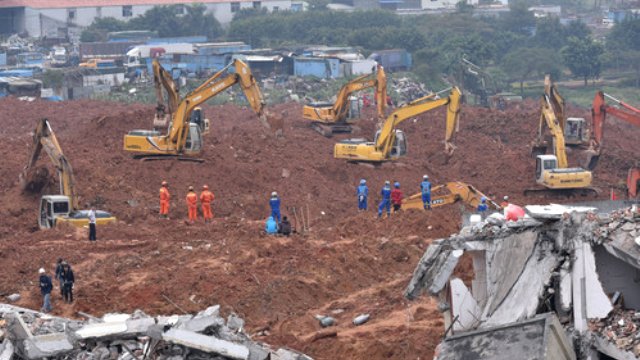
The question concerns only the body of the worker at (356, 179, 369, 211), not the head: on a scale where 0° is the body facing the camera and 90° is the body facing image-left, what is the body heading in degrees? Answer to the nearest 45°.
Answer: approximately 180°

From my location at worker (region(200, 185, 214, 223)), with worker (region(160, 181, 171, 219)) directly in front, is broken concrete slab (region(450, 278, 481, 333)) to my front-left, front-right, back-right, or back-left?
back-left

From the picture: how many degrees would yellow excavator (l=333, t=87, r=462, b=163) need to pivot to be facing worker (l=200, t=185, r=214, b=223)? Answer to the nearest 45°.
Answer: approximately 135° to its right

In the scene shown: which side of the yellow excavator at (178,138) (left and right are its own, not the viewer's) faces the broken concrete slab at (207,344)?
right

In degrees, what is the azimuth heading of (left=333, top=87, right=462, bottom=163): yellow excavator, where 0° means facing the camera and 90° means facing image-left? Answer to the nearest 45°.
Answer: approximately 270°

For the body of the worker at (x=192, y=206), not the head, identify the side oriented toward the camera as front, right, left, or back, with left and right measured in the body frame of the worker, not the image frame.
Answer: back

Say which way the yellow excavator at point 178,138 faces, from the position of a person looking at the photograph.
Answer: facing to the right of the viewer

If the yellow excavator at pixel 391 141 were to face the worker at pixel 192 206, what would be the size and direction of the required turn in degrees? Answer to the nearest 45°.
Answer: approximately 135° to its right

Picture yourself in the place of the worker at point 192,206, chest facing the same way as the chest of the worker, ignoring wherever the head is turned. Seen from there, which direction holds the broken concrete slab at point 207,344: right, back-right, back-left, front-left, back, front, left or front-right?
back

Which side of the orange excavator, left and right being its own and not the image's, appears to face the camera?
left

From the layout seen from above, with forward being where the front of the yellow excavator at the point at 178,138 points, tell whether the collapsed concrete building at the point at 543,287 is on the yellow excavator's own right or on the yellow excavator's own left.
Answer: on the yellow excavator's own right

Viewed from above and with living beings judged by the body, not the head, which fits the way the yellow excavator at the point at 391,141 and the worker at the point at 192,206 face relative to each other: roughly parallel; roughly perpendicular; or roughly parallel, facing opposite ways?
roughly perpendicular

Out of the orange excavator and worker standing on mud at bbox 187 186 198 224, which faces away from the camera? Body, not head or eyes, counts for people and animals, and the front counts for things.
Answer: the worker standing on mud

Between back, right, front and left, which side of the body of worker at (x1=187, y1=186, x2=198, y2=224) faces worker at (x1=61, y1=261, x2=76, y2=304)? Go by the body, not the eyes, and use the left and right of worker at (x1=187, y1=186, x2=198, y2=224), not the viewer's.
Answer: back
